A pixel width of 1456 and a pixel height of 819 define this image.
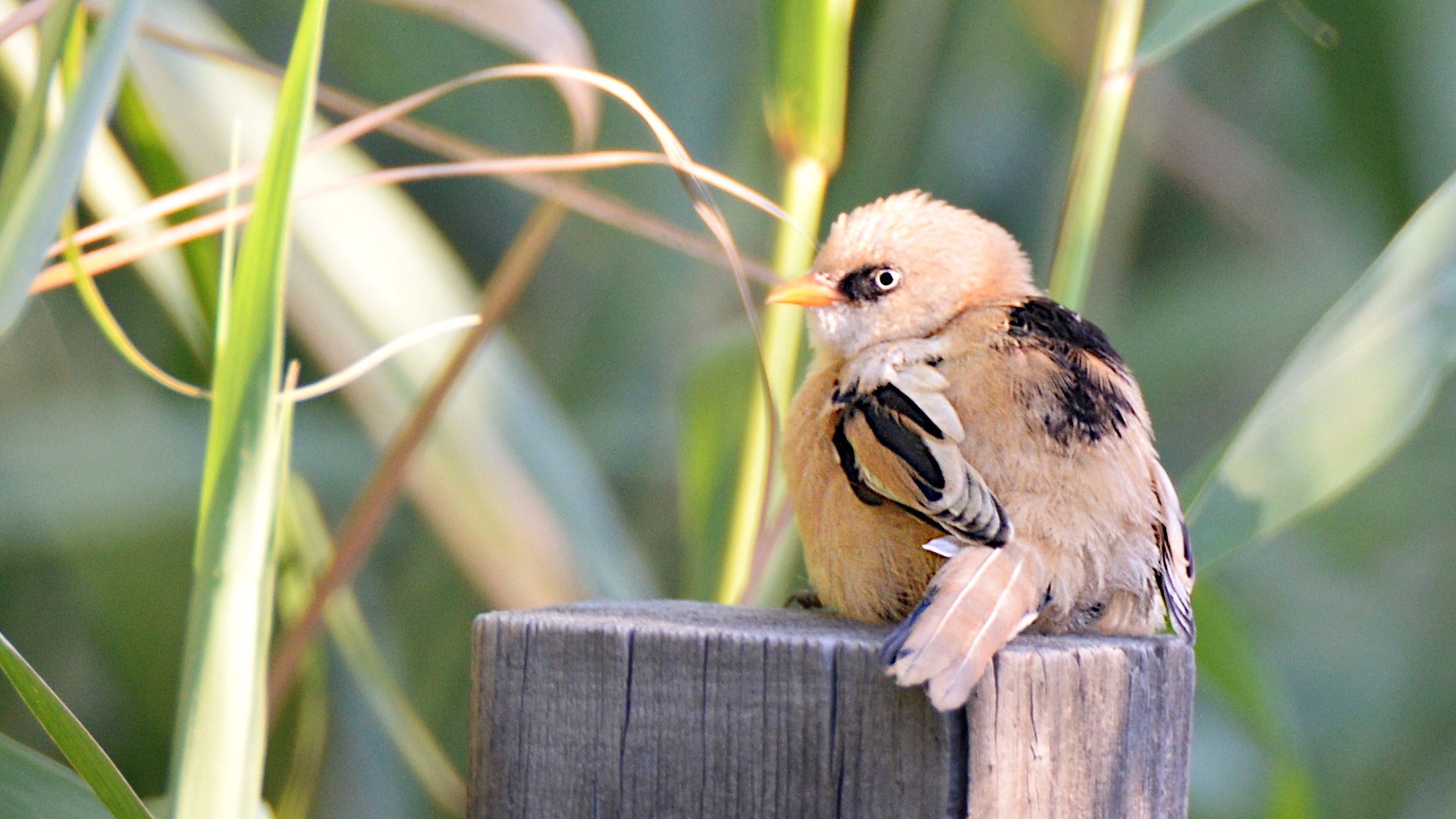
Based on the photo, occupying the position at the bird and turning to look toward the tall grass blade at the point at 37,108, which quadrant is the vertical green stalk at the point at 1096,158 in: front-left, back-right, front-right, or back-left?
back-right

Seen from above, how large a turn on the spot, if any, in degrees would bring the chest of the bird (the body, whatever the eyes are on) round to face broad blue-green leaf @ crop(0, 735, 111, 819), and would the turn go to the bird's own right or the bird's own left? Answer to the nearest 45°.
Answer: approximately 45° to the bird's own left

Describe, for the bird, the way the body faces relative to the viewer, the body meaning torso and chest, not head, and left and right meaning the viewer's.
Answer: facing away from the viewer and to the left of the viewer

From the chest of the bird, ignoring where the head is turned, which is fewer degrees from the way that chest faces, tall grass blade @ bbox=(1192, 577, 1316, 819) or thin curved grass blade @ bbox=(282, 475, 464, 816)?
the thin curved grass blade

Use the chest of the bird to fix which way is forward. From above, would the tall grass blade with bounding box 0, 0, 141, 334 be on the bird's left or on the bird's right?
on the bird's left

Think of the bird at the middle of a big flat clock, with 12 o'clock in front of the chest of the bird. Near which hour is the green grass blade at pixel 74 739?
The green grass blade is roughly at 10 o'clock from the bird.
